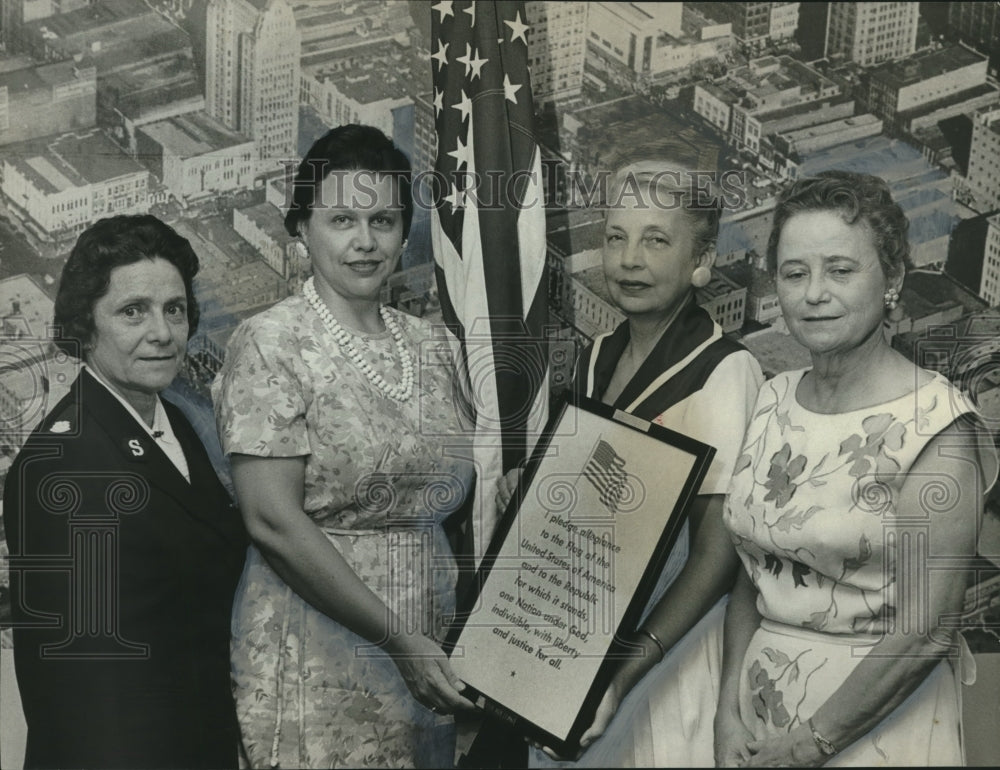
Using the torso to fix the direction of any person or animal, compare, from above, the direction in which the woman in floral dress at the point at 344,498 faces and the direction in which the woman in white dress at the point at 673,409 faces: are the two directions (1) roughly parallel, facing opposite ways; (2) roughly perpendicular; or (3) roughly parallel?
roughly perpendicular

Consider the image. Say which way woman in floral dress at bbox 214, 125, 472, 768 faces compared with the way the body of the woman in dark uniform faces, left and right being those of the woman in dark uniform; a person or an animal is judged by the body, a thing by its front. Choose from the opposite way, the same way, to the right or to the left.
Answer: the same way

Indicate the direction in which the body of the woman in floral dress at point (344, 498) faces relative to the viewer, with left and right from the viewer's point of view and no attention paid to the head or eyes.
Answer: facing the viewer and to the right of the viewer

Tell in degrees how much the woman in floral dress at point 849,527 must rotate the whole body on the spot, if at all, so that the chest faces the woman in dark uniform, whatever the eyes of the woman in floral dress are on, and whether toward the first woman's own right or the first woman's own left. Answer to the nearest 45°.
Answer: approximately 45° to the first woman's own right

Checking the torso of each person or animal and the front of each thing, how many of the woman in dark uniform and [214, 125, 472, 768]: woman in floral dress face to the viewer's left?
0

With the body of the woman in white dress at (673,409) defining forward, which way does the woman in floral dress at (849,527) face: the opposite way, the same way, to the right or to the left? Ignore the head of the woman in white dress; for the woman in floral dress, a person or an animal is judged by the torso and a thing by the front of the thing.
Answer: the same way

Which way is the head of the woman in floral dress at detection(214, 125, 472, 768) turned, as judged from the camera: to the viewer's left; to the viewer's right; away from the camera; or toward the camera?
toward the camera

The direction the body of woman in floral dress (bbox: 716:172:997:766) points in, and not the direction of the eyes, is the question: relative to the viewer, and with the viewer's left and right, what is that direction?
facing the viewer and to the left of the viewer

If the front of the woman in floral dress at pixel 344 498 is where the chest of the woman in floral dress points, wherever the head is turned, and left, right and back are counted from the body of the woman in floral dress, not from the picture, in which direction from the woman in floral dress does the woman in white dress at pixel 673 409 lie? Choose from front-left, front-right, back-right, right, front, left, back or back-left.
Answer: front-left

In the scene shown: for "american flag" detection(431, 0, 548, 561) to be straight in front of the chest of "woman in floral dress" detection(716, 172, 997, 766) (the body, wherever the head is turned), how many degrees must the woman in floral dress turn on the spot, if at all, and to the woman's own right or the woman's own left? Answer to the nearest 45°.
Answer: approximately 45° to the woman's own right

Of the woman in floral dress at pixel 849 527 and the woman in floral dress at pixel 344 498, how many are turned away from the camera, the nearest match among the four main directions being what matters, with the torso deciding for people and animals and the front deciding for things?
0

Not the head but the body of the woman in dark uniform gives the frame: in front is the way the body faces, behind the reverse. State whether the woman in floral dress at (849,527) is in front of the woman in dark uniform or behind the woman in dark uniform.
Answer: in front
